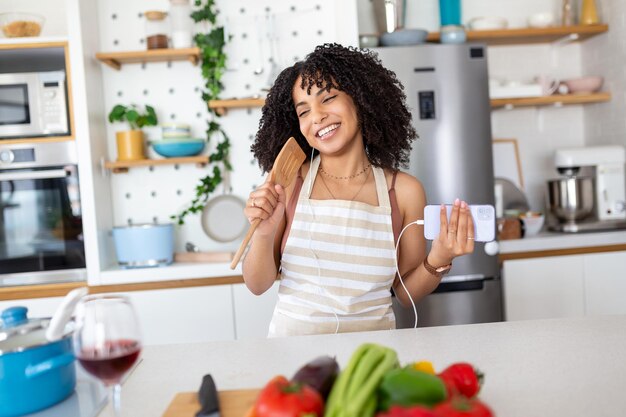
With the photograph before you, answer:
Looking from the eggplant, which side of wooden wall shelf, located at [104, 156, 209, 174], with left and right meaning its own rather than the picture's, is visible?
front

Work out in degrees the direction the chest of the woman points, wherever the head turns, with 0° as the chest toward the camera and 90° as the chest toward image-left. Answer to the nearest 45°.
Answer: approximately 0°

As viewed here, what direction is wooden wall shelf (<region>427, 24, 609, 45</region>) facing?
toward the camera

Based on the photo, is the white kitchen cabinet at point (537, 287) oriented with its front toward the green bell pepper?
yes

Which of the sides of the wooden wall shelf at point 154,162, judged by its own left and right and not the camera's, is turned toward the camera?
front

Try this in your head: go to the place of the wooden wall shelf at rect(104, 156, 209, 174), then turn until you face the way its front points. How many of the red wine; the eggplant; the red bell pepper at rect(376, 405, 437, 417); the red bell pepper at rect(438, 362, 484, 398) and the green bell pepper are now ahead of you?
5

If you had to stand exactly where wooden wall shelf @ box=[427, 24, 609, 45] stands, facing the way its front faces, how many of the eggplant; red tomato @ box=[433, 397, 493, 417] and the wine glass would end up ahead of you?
3

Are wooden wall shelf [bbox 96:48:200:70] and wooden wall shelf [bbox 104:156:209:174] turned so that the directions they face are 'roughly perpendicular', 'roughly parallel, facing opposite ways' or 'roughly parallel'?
roughly parallel

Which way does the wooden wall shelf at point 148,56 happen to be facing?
toward the camera

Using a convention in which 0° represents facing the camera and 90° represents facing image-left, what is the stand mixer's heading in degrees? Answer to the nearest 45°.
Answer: approximately 90°
